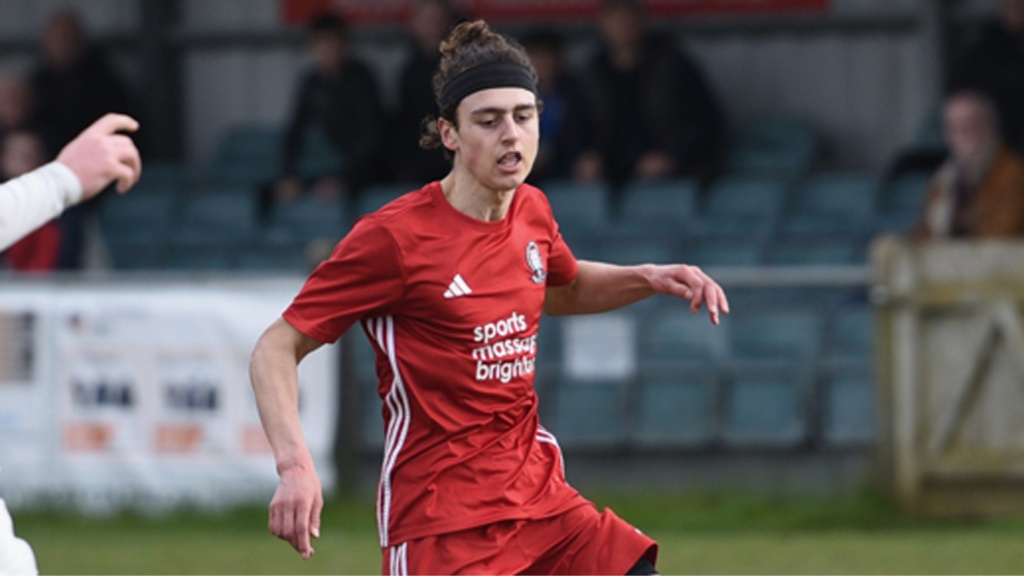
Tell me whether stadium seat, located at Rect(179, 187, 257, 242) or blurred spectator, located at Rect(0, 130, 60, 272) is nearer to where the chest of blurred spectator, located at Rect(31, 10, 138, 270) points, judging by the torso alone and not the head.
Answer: the blurred spectator

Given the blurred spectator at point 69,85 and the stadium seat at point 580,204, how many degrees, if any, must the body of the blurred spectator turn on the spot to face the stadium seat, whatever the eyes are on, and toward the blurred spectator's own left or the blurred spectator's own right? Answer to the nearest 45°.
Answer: approximately 45° to the blurred spectator's own left

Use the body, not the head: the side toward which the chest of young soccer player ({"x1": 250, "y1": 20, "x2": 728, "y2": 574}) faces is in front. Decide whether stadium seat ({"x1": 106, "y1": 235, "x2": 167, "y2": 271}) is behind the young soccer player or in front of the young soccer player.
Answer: behind

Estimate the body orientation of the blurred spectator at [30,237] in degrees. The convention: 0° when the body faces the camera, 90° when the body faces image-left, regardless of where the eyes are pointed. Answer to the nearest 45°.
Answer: approximately 0°

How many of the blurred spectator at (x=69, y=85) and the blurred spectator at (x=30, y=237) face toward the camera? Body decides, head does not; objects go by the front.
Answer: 2

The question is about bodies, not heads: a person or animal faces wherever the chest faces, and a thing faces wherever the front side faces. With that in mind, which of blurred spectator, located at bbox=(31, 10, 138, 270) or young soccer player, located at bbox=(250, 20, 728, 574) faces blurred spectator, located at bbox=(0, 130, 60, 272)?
blurred spectator, located at bbox=(31, 10, 138, 270)

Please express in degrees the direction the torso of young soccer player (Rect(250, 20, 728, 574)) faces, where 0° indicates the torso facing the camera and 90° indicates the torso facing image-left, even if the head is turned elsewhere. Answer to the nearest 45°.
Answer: approximately 315°
